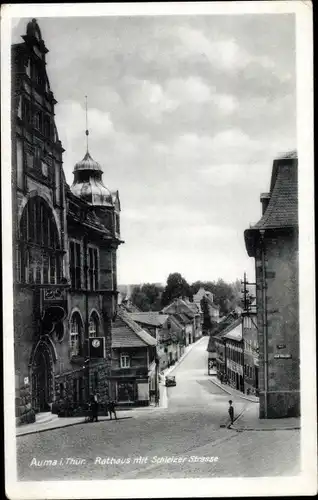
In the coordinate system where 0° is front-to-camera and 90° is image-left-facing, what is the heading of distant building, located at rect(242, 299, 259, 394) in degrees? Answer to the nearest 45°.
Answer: approximately 45°

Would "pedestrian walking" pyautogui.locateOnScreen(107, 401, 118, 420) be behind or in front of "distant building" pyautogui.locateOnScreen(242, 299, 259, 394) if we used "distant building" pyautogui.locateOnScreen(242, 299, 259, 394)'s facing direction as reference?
in front

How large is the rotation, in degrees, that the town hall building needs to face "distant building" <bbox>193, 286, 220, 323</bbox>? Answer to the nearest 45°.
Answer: approximately 45° to its left

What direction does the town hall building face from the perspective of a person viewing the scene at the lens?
facing the viewer and to the right of the viewer
